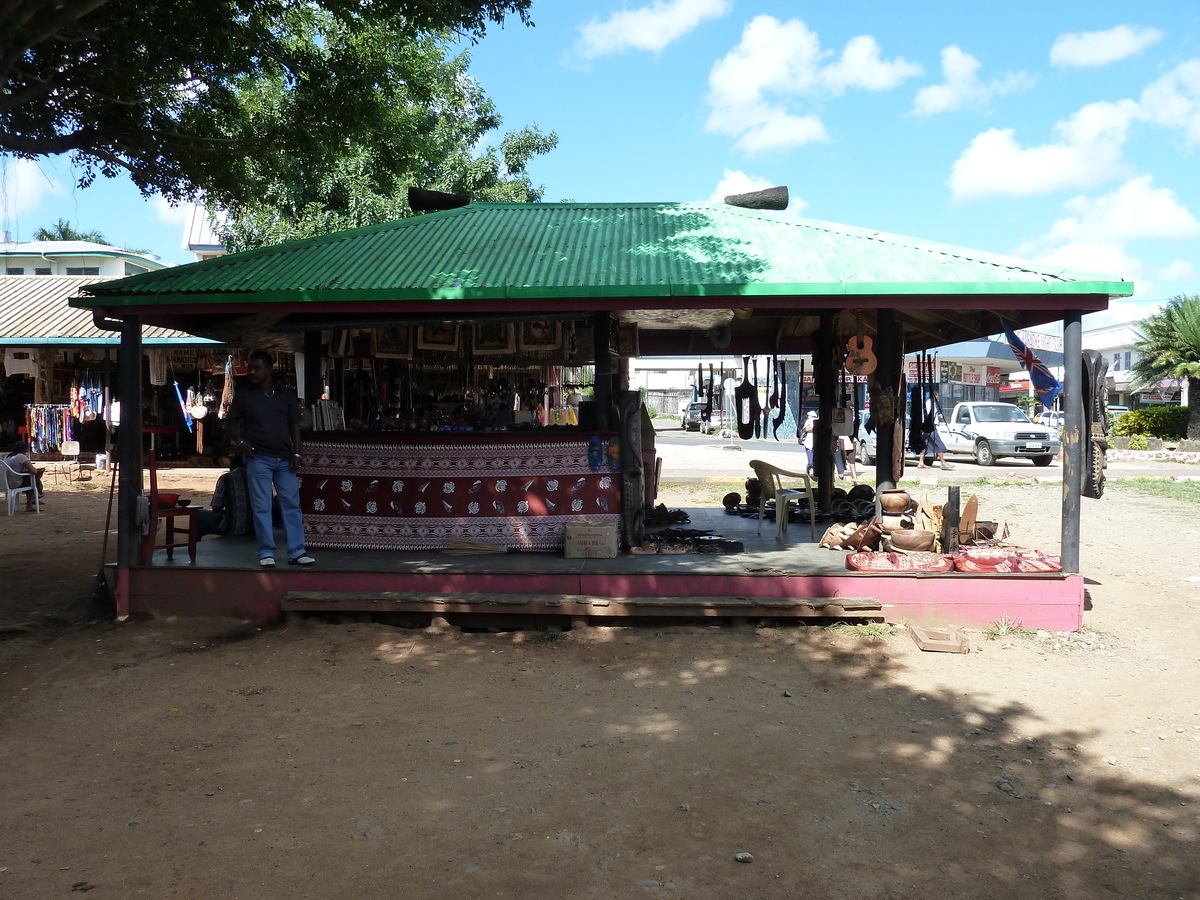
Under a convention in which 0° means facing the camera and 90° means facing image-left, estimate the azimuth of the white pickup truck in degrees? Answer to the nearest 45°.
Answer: approximately 315°

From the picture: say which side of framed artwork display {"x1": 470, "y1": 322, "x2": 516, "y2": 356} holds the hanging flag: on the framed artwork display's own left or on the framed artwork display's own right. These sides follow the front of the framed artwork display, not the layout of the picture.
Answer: on the framed artwork display's own left

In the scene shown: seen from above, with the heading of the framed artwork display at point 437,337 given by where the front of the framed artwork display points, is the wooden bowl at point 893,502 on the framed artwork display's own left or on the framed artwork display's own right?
on the framed artwork display's own left

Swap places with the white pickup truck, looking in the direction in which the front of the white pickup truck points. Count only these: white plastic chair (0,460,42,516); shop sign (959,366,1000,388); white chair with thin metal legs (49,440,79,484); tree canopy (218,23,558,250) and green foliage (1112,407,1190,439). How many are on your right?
3

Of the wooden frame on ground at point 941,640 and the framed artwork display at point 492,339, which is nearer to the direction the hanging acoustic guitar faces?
the wooden frame on ground

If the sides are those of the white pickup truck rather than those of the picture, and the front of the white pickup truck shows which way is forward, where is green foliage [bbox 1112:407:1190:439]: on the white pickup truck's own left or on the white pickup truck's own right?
on the white pickup truck's own left

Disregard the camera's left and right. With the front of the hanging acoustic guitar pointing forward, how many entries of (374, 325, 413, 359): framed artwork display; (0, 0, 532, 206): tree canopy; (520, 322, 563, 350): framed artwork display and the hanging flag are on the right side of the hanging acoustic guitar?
3
